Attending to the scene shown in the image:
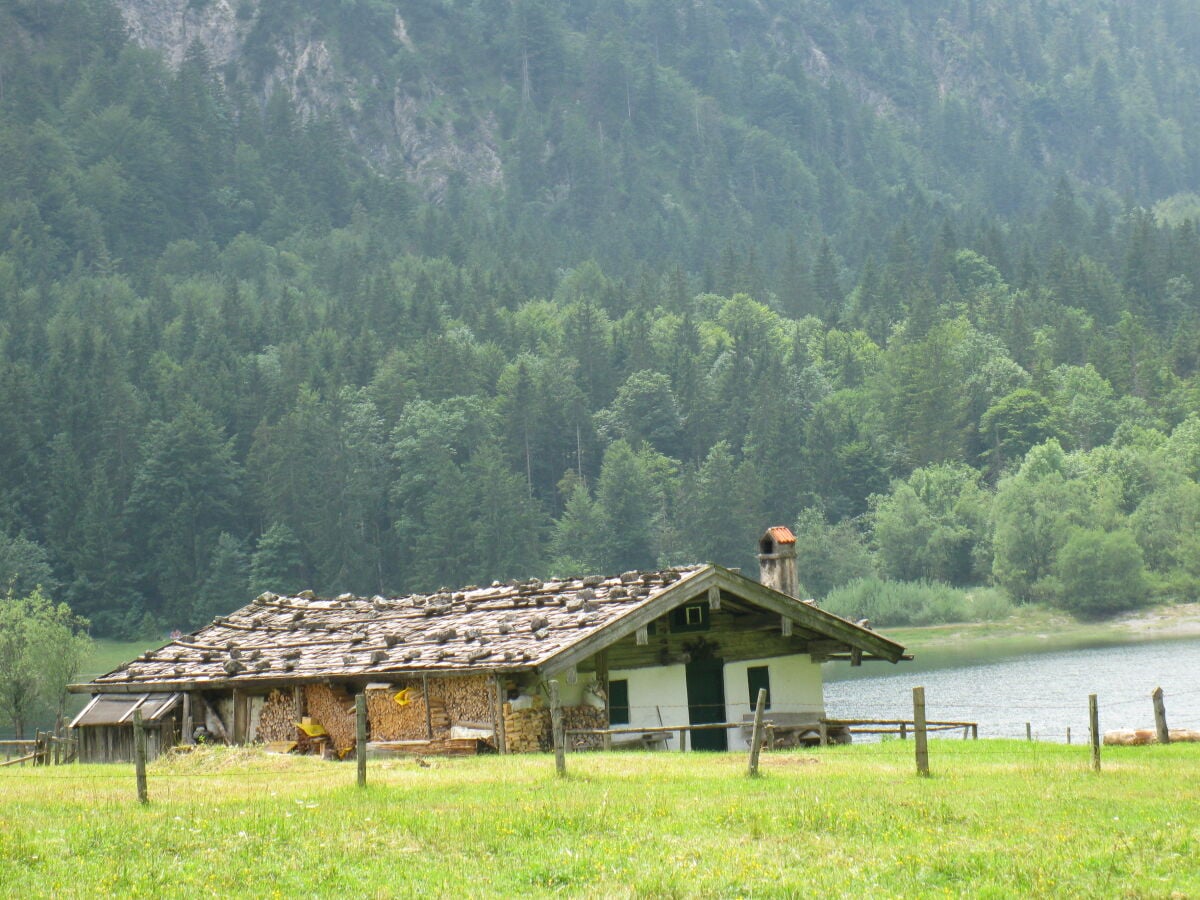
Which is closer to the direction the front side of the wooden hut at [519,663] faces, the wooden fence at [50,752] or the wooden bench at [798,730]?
the wooden bench

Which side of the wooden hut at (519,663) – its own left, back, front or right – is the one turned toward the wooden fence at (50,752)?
back

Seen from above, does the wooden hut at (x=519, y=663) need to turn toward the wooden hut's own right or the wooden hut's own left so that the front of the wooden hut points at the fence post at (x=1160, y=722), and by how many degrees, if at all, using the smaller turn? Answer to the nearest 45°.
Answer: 0° — it already faces it

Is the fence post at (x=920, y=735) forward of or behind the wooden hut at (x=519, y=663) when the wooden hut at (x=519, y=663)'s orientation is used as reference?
forward

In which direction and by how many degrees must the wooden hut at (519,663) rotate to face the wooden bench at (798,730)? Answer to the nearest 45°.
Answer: approximately 45° to its left

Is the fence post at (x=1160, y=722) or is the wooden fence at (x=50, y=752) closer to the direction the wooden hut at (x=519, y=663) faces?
the fence post

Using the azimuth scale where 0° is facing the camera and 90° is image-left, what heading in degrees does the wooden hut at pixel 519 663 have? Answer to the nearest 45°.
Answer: approximately 315°
